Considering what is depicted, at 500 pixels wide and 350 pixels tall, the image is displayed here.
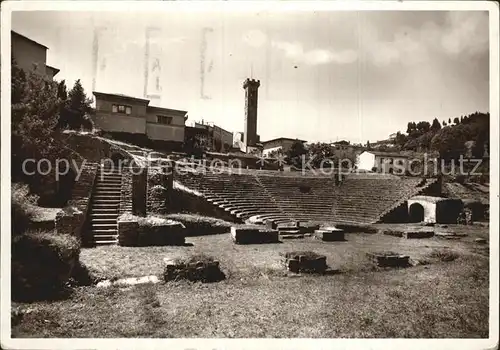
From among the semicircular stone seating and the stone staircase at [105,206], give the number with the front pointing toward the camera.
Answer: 2

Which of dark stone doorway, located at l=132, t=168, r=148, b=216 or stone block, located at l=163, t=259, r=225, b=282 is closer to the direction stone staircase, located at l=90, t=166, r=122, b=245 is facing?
the stone block

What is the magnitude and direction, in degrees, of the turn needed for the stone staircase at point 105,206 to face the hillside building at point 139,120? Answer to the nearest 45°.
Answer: approximately 180°

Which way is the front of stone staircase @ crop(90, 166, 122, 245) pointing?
toward the camera

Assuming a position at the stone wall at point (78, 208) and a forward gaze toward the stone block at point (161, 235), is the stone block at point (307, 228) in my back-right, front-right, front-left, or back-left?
front-left

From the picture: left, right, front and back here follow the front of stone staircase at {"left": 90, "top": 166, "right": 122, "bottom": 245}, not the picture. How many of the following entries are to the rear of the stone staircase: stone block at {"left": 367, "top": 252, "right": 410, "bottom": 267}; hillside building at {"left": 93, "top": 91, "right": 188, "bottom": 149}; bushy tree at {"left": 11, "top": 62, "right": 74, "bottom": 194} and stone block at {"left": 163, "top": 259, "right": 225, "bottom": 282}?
1

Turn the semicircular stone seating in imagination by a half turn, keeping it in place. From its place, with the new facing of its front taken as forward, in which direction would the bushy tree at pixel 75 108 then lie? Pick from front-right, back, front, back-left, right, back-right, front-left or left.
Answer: left

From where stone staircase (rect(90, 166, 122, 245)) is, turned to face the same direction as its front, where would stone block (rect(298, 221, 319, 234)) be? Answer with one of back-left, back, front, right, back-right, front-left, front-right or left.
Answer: left

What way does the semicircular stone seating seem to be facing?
toward the camera

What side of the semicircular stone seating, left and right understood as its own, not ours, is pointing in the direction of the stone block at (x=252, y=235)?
front

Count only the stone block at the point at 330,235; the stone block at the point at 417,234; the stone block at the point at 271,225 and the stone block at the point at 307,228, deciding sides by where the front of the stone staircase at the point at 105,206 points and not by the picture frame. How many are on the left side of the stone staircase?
4

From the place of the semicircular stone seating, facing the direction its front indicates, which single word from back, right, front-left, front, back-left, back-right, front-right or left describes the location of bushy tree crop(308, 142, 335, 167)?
back
